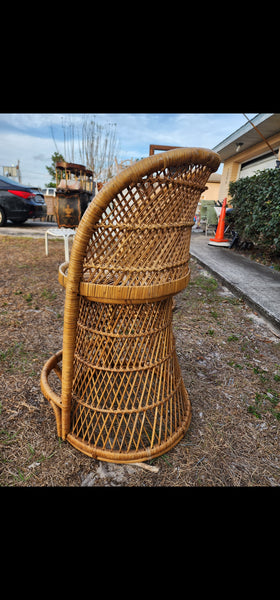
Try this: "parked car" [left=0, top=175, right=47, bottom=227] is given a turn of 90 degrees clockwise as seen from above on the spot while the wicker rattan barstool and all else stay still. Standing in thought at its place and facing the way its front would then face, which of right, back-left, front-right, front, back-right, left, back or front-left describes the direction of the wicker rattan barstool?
back-right

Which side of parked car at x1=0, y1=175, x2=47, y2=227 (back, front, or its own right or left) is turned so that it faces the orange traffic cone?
back

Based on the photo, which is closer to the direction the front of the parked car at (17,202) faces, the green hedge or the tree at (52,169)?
the tree

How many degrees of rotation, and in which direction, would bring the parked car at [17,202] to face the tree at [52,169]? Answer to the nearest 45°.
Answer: approximately 45° to its right

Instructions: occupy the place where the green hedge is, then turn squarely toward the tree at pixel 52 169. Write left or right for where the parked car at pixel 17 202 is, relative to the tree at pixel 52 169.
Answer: left

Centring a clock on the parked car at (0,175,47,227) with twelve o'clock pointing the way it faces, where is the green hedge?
The green hedge is roughly at 6 o'clock from the parked car.

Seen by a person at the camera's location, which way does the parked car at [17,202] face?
facing away from the viewer and to the left of the viewer
